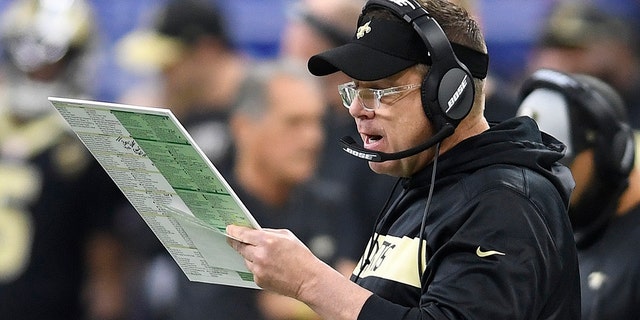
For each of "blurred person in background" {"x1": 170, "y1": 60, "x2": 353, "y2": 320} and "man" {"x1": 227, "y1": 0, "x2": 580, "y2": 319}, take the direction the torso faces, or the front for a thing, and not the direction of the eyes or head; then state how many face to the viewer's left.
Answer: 1

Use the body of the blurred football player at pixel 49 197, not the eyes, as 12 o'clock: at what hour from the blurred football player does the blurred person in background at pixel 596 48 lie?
The blurred person in background is roughly at 8 o'clock from the blurred football player.

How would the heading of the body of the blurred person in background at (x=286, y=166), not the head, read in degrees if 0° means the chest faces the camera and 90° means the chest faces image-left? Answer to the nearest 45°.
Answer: approximately 315°

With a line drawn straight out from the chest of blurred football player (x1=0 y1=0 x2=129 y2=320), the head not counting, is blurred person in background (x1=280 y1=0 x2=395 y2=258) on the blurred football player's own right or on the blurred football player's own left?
on the blurred football player's own left

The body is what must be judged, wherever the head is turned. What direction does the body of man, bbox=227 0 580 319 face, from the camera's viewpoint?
to the viewer's left

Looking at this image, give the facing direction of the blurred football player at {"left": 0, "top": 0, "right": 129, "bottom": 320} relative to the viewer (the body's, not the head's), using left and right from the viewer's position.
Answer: facing the viewer and to the left of the viewer

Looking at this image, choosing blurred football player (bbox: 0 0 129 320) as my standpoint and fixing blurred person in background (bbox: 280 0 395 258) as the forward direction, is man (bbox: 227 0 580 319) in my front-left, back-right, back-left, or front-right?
front-right

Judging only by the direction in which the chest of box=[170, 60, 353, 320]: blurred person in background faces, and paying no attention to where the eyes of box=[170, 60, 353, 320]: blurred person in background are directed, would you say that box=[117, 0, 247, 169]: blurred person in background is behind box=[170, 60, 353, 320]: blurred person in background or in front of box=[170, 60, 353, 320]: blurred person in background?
behind
